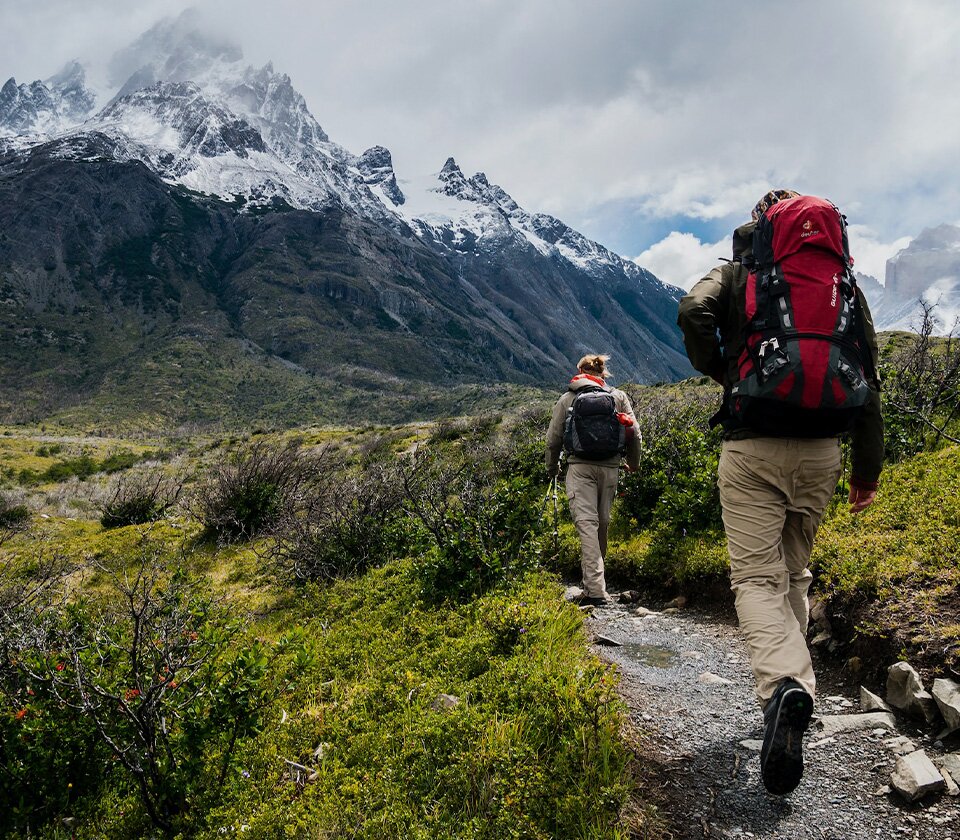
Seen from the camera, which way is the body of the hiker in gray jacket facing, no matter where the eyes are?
away from the camera

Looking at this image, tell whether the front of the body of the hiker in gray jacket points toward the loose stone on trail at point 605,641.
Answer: no

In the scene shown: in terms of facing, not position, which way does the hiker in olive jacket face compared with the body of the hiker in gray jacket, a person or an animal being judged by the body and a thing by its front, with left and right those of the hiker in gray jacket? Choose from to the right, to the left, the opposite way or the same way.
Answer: the same way

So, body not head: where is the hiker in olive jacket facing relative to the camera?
away from the camera

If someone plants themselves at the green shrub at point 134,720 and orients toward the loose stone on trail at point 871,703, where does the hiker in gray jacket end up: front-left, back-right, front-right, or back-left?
front-left

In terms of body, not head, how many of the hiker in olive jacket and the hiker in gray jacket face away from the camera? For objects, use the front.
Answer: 2

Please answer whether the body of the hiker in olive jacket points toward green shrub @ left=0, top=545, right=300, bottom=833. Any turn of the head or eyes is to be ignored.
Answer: no

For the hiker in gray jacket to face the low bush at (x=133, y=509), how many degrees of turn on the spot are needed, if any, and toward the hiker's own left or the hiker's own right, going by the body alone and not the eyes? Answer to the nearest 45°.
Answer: approximately 45° to the hiker's own left

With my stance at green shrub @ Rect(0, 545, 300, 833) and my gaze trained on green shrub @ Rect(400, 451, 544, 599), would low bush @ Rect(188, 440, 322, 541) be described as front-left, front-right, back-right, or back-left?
front-left
